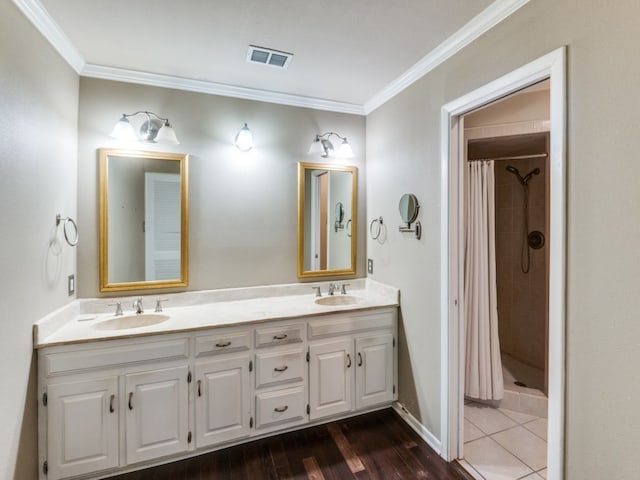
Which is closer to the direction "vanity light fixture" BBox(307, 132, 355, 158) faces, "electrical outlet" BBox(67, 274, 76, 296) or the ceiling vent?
the ceiling vent

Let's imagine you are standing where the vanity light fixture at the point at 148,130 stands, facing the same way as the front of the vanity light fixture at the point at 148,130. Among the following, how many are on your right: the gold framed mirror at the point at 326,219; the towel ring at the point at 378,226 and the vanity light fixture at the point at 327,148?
0

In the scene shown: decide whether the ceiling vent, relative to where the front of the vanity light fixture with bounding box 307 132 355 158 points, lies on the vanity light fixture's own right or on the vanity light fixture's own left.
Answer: on the vanity light fixture's own right

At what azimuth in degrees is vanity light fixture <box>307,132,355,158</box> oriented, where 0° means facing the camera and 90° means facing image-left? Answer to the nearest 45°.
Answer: approximately 315°

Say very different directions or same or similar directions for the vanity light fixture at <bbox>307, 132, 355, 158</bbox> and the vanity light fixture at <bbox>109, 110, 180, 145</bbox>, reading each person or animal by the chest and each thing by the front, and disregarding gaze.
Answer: same or similar directions

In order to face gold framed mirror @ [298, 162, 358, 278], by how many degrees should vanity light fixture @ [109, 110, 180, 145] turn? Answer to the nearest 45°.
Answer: approximately 90° to its left

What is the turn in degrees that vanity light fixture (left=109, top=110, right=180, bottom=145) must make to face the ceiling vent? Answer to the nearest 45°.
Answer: approximately 45° to its left

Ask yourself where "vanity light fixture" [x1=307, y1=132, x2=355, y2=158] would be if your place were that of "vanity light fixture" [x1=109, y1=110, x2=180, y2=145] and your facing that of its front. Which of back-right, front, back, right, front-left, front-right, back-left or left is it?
left

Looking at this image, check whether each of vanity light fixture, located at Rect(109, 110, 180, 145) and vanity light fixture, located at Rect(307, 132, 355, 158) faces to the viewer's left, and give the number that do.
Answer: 0

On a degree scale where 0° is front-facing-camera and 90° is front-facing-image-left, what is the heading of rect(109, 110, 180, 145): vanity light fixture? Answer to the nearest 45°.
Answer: approximately 0°
